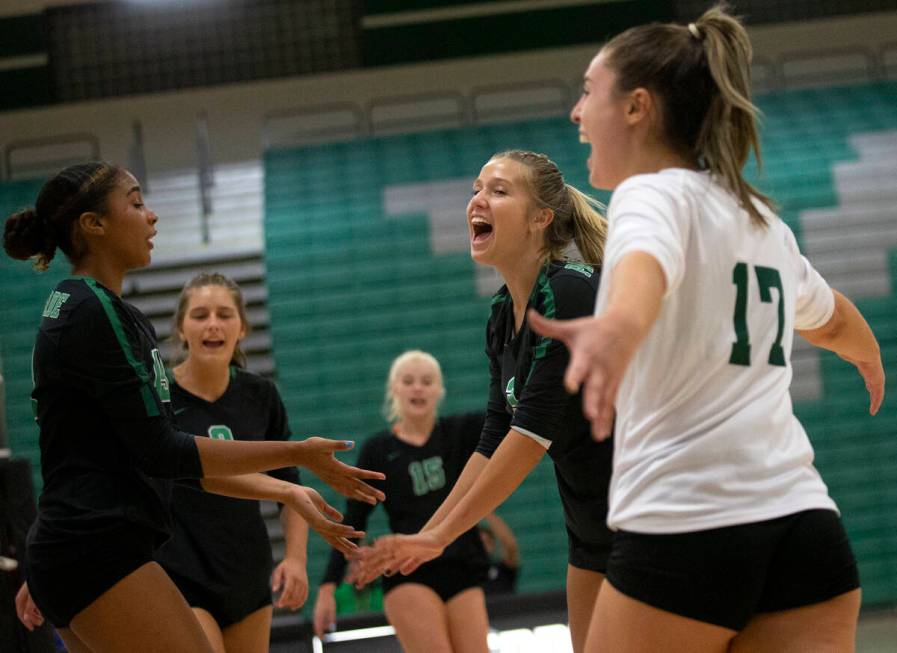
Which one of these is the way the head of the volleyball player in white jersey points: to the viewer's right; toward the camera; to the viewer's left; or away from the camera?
to the viewer's left

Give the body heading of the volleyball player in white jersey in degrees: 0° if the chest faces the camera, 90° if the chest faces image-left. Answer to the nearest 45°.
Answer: approximately 135°
